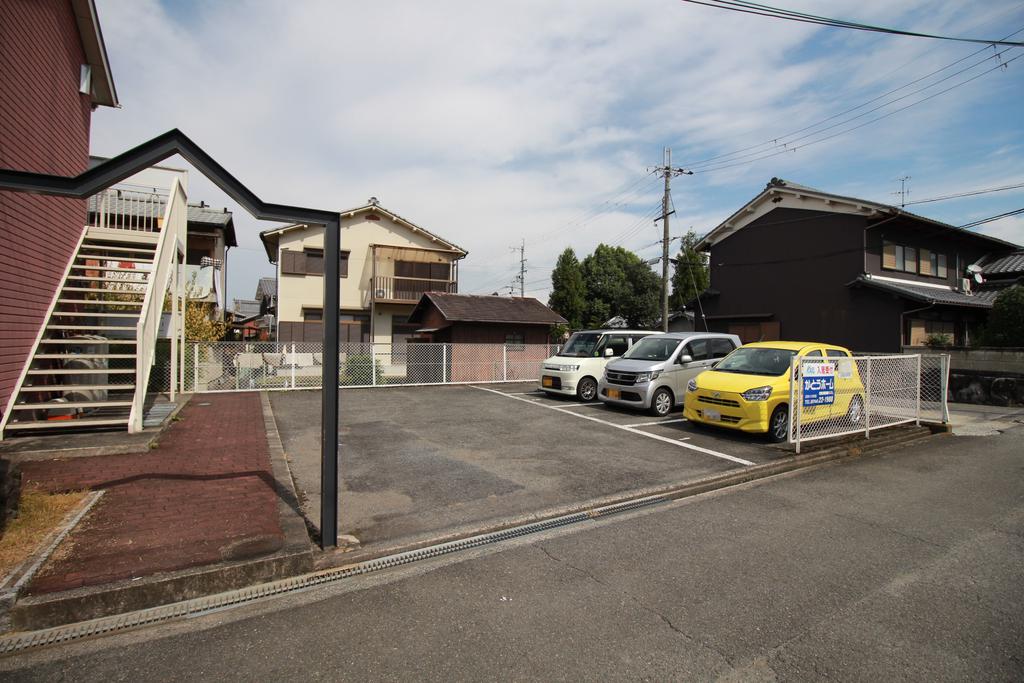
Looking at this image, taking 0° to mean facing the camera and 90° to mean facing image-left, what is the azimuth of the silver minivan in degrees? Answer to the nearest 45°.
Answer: approximately 45°

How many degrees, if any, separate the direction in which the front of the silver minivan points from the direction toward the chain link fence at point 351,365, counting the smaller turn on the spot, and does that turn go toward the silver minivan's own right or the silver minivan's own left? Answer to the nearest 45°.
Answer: approximately 45° to the silver minivan's own right

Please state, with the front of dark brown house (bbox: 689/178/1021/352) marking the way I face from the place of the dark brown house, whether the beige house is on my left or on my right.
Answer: on my right

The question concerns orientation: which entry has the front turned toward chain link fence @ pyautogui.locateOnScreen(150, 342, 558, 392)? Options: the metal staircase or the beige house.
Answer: the beige house

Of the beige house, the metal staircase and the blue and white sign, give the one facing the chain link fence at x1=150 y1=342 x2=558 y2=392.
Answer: the beige house

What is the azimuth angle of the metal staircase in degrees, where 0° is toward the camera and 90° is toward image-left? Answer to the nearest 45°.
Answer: approximately 0°

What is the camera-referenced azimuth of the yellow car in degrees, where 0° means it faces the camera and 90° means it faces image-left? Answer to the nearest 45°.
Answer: approximately 45°

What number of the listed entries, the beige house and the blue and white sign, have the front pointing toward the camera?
2

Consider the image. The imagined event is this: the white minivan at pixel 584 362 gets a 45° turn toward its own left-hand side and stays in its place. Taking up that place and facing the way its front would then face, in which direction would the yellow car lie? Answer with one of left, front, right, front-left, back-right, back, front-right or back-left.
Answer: front-left

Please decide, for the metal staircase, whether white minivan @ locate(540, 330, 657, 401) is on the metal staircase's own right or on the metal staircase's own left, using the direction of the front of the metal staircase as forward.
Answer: on the metal staircase's own left

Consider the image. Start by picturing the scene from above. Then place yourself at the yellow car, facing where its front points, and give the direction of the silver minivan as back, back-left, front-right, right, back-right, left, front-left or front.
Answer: right

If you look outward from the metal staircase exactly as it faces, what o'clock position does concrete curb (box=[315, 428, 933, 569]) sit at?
The concrete curb is roughly at 11 o'clock from the metal staircase.
